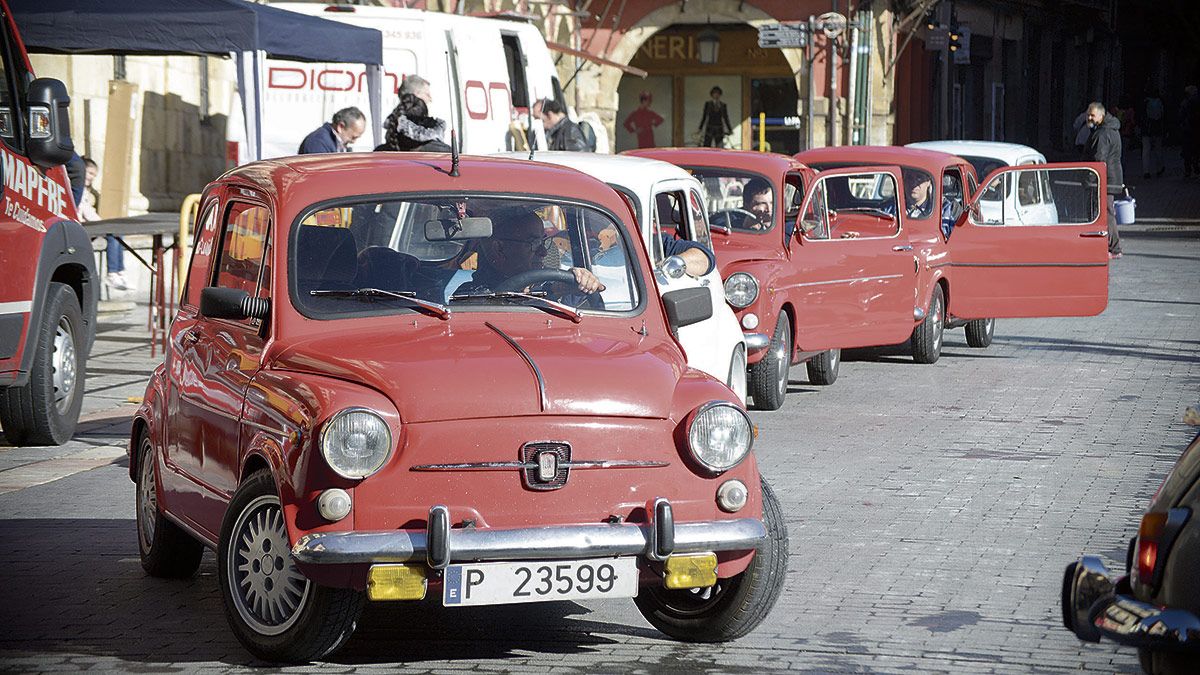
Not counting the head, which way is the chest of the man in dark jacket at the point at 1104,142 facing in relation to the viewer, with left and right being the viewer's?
facing to the left of the viewer

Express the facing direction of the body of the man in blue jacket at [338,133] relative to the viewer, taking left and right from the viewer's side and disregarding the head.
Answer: facing to the right of the viewer

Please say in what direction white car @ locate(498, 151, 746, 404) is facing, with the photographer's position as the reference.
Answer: facing the viewer and to the left of the viewer

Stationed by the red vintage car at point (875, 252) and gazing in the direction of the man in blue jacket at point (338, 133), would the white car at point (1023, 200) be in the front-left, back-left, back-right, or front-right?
back-right

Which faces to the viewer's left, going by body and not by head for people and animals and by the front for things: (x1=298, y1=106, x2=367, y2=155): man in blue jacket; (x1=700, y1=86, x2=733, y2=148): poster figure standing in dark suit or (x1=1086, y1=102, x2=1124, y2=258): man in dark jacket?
the man in dark jacket

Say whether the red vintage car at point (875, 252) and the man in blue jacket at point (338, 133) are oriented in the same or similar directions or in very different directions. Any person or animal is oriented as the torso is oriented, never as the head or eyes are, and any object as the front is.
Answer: very different directions

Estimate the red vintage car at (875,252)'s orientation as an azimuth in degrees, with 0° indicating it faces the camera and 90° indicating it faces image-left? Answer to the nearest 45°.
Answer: approximately 45°

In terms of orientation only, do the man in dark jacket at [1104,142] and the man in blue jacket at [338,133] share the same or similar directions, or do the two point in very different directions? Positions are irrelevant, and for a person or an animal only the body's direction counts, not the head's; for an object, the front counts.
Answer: very different directions

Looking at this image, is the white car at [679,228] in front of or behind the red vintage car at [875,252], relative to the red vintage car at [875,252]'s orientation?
in front

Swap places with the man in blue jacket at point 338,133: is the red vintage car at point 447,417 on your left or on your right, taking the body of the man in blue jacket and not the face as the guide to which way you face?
on your right

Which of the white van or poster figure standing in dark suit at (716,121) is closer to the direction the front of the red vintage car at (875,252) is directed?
the white van

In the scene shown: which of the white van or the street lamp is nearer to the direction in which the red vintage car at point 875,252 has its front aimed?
the white van

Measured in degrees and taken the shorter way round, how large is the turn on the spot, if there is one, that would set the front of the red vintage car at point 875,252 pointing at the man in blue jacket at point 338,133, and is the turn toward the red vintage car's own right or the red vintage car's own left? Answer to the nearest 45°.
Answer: approximately 45° to the red vintage car's own right
